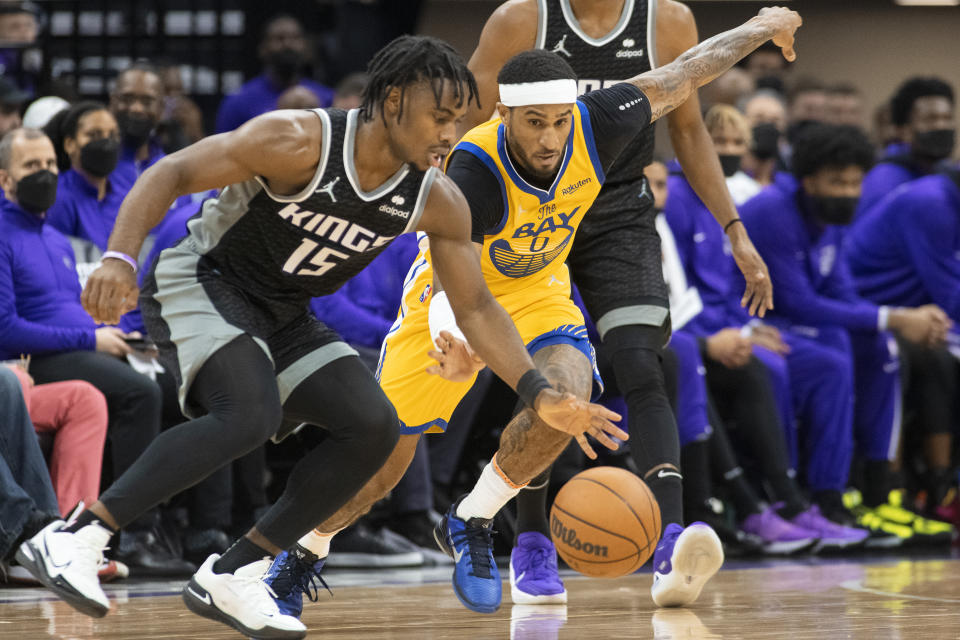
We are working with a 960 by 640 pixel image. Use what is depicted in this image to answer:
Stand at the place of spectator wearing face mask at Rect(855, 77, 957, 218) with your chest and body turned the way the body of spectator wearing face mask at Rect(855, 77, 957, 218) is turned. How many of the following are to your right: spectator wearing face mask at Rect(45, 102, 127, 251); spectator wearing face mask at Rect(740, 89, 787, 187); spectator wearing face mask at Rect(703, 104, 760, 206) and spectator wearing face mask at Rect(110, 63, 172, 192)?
4

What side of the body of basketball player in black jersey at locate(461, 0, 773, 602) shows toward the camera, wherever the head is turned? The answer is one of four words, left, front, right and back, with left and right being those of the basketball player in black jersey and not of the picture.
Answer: front

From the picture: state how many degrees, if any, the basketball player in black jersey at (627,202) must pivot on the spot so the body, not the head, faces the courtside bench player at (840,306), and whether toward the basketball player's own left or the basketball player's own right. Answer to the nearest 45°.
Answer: approximately 135° to the basketball player's own left

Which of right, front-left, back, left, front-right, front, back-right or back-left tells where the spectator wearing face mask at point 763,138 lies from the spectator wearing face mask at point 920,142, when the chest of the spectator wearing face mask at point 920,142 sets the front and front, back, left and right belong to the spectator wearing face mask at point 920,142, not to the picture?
right

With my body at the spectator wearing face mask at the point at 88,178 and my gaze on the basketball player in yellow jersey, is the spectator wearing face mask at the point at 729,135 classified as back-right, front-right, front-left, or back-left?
front-left

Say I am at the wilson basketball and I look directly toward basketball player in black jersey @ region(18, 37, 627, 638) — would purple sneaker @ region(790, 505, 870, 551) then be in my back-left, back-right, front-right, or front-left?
back-right

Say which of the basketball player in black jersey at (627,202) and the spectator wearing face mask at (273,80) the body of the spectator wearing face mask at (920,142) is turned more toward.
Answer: the basketball player in black jersey

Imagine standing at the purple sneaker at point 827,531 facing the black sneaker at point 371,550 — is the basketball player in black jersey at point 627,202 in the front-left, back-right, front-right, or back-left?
front-left

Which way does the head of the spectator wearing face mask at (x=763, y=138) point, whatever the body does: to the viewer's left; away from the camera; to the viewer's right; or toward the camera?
toward the camera

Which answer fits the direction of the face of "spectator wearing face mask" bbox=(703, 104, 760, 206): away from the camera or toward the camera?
toward the camera

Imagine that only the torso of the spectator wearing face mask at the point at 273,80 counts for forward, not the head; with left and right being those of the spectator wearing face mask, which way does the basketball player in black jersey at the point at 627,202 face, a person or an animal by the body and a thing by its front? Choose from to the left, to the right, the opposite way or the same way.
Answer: the same way

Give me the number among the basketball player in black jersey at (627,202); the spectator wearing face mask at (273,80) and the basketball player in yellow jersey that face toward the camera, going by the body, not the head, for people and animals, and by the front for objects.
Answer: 3

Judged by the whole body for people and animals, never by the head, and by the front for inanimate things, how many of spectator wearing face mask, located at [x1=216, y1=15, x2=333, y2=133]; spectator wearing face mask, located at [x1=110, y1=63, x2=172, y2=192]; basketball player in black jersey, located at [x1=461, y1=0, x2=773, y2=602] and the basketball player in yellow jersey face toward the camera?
4

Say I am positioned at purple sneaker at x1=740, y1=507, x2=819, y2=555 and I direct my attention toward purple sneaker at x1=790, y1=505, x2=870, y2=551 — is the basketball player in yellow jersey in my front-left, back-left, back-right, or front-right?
back-right

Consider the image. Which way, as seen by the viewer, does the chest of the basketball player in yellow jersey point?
toward the camera
